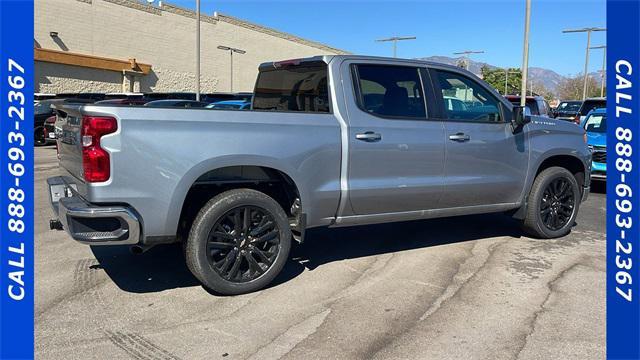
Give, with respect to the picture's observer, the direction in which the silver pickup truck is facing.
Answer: facing away from the viewer and to the right of the viewer

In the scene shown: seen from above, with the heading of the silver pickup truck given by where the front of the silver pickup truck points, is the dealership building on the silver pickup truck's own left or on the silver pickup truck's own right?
on the silver pickup truck's own left

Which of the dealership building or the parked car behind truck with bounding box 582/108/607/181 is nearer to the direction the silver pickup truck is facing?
the parked car behind truck

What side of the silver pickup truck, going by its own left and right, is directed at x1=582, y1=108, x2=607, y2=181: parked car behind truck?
front
